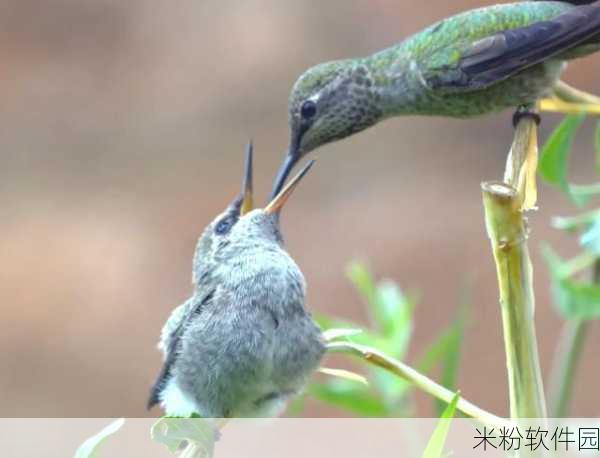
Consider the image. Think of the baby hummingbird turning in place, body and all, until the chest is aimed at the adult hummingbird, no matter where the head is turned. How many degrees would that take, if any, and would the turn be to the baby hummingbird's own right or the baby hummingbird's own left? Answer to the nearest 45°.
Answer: approximately 90° to the baby hummingbird's own left

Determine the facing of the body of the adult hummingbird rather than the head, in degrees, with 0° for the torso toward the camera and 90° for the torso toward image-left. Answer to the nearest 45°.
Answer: approximately 90°

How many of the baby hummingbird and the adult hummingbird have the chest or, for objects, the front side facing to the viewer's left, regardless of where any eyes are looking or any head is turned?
1

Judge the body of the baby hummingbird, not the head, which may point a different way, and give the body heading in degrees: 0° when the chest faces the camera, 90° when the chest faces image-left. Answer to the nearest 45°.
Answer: approximately 315°
